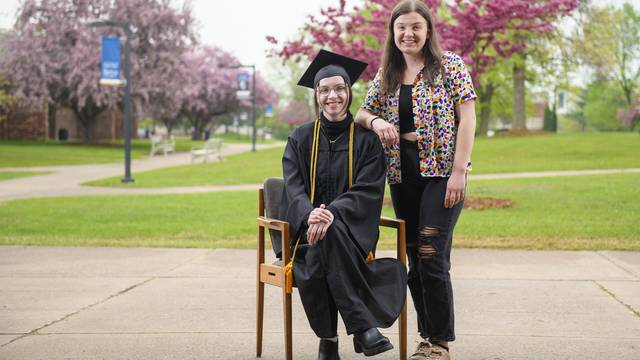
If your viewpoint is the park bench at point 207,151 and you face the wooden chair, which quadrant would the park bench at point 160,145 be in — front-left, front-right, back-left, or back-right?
back-right

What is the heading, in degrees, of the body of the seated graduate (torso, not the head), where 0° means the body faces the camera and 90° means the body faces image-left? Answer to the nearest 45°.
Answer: approximately 0°

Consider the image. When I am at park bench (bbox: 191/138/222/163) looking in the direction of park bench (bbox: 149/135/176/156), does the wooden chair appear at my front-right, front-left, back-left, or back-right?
back-left

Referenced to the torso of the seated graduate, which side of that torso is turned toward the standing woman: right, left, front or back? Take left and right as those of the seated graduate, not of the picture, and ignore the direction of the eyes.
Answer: left

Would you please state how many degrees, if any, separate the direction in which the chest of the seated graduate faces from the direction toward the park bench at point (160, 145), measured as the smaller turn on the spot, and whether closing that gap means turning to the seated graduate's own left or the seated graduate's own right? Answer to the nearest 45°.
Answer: approximately 180°

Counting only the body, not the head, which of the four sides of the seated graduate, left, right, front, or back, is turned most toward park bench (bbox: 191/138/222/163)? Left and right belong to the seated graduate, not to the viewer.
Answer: back
